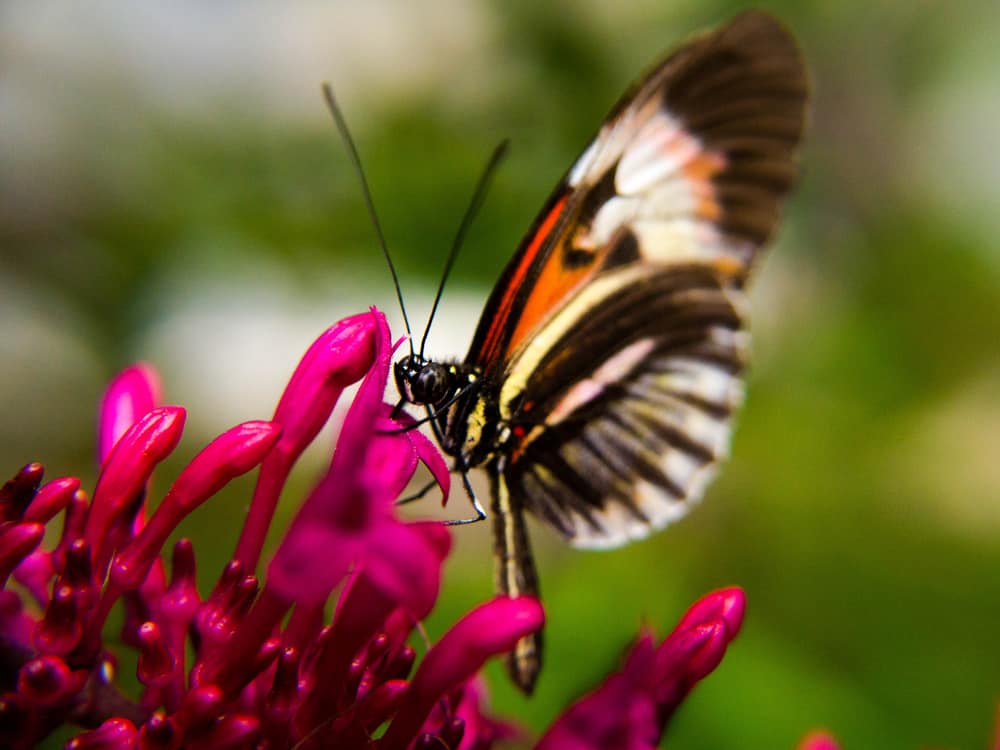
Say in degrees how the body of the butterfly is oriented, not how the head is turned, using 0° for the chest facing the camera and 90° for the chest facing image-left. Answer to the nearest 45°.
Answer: approximately 90°
